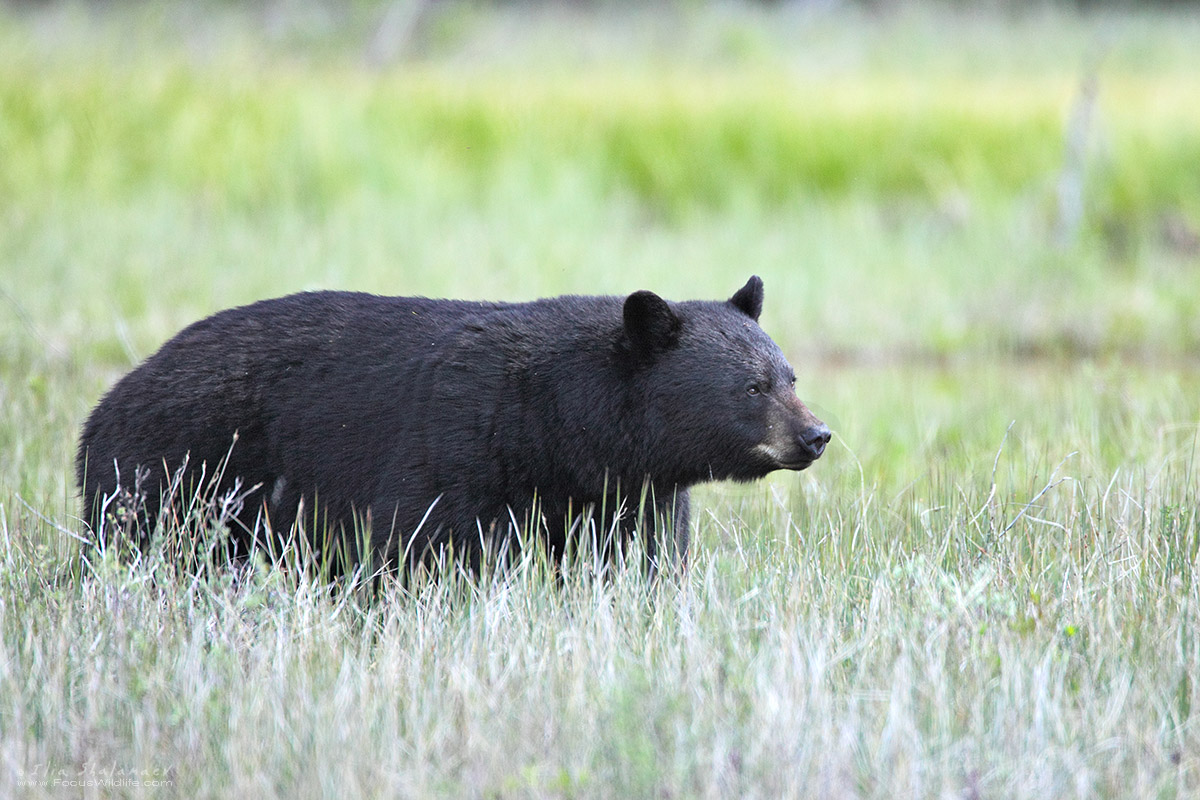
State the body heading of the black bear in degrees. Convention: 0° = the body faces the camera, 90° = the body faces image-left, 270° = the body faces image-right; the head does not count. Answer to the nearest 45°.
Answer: approximately 270°
